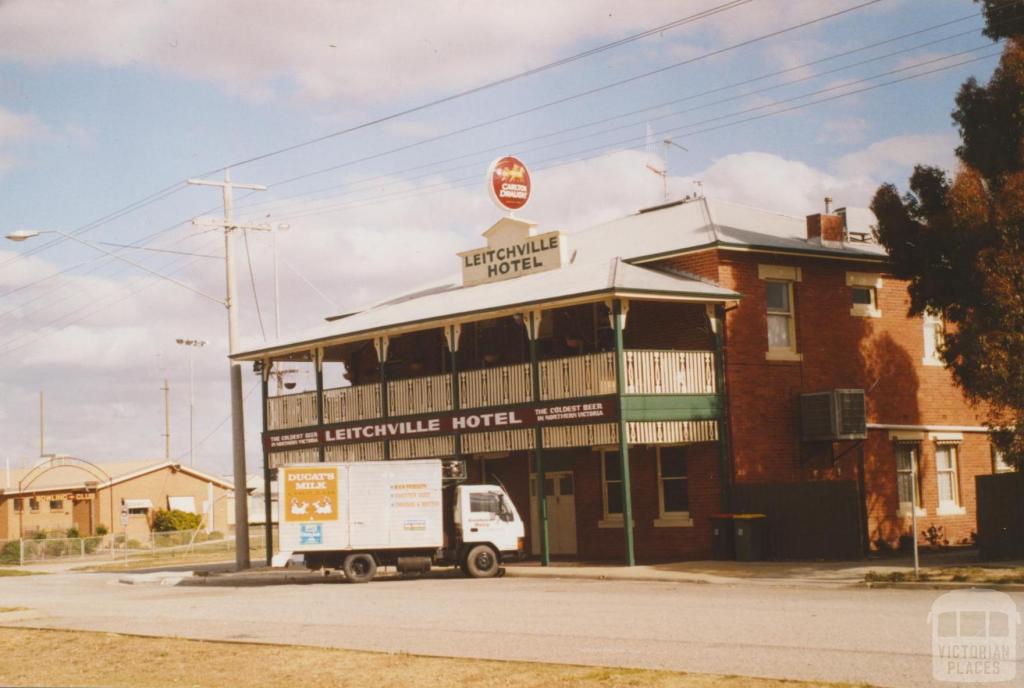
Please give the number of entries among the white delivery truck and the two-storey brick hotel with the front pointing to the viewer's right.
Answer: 1

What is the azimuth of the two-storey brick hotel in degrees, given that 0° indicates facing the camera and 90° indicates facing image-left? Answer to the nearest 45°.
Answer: approximately 45°

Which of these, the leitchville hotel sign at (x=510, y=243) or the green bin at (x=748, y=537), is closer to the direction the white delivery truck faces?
the green bin

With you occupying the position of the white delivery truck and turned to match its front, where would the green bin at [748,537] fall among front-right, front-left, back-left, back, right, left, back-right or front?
front

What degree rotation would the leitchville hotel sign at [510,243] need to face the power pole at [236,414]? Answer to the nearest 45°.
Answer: approximately 45° to its right

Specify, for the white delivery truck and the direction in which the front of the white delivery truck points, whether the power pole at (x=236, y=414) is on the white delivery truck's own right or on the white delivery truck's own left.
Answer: on the white delivery truck's own left

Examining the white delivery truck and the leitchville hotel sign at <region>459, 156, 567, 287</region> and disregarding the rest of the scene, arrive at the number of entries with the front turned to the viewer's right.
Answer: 1

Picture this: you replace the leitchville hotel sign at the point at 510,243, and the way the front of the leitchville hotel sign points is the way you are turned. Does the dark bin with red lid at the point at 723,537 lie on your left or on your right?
on your left

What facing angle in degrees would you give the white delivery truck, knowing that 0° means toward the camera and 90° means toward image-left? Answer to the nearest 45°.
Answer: approximately 270°

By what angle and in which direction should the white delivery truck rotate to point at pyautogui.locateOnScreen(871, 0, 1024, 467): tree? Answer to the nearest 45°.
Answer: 0° — it already faces it

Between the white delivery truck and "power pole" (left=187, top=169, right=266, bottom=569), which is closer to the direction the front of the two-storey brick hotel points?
the white delivery truck

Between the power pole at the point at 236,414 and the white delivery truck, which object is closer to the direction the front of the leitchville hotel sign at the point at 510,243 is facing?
the white delivery truck

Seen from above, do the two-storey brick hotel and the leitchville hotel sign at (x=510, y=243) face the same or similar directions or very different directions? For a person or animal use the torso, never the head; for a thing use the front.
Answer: same or similar directions

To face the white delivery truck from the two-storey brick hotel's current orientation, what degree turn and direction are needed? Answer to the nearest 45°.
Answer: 0° — it already faces it

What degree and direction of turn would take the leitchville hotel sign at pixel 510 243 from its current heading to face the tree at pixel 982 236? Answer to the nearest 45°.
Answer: approximately 90° to its left
